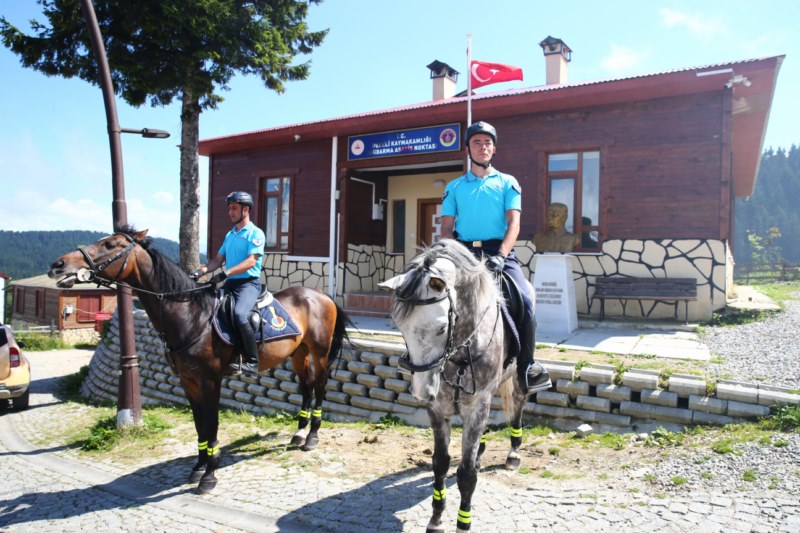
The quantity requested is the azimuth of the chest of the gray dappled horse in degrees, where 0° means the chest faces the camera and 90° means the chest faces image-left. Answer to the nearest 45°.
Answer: approximately 0°

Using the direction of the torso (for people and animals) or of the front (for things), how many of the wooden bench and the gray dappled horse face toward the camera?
2

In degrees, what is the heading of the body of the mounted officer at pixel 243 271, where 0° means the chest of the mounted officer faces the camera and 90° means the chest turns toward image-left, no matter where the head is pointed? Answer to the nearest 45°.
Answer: approximately 45°

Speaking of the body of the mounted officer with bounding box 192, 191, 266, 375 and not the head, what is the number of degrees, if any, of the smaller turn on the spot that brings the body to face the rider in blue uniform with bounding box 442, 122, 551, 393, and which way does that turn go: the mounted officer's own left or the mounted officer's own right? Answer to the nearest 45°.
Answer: approximately 90° to the mounted officer's own left

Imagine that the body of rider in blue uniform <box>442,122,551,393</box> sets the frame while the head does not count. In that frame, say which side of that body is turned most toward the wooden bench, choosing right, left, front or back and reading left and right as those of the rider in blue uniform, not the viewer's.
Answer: back

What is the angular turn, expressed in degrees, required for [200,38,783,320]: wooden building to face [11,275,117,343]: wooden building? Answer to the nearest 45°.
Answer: approximately 90° to its right

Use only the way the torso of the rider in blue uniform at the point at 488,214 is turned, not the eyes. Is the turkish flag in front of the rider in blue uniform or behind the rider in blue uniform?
behind
